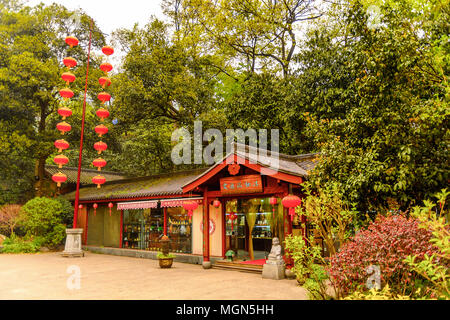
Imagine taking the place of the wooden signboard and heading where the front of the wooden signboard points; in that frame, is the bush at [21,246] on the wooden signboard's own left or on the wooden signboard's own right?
on the wooden signboard's own right

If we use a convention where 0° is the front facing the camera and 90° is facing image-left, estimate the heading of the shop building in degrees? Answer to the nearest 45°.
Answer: approximately 45°

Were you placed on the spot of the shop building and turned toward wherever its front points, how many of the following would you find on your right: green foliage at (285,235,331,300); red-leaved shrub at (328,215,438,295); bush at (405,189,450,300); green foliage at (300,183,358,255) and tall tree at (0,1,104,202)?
1

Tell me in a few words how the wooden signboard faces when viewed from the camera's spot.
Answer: facing the viewer and to the left of the viewer

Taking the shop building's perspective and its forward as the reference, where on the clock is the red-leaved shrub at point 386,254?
The red-leaved shrub is roughly at 10 o'clock from the shop building.

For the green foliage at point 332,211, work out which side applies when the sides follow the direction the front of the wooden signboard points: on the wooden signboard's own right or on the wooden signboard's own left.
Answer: on the wooden signboard's own left

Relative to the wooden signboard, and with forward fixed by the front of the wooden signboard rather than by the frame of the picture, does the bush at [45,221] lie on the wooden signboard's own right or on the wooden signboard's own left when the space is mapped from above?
on the wooden signboard's own right

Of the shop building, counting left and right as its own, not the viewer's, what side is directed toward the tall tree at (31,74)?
right

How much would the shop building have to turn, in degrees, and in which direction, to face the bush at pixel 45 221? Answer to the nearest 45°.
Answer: approximately 90° to its right
